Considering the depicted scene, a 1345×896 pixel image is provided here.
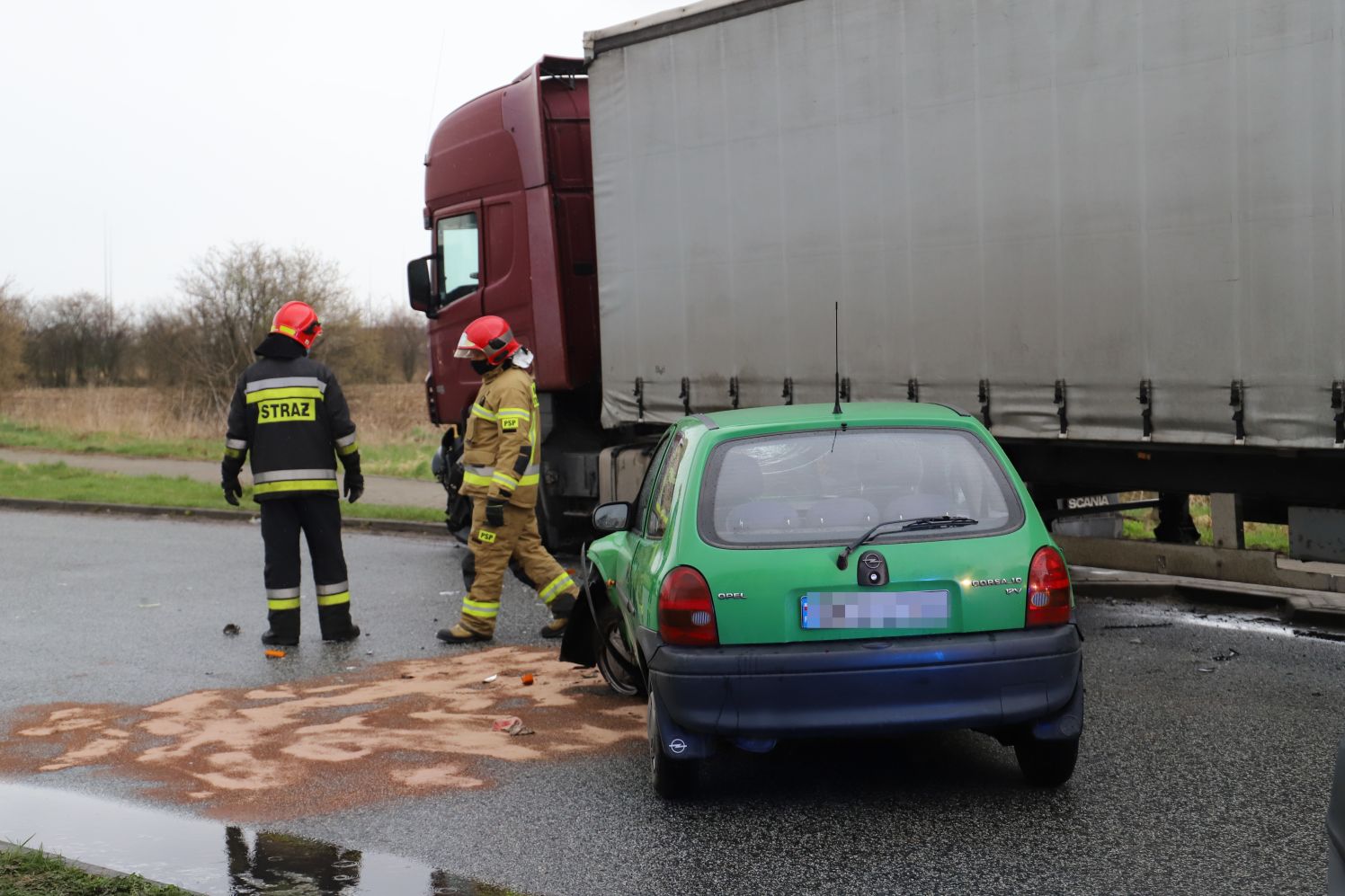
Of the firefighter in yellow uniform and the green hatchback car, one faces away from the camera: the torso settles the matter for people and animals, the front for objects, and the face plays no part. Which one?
the green hatchback car

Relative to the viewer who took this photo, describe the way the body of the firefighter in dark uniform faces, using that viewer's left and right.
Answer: facing away from the viewer

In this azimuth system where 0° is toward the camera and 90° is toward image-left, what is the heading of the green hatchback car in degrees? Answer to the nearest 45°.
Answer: approximately 180°

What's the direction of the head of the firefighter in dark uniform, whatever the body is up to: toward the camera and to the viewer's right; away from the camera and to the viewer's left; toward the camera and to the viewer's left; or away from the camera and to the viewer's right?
away from the camera and to the viewer's right

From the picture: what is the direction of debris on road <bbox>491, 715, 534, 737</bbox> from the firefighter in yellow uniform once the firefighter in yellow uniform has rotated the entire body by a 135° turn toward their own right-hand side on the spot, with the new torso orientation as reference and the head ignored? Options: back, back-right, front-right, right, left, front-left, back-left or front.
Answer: back-right

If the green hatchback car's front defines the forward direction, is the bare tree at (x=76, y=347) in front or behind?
in front

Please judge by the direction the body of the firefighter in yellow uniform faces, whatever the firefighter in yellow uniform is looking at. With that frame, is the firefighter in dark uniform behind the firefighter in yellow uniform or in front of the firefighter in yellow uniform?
in front

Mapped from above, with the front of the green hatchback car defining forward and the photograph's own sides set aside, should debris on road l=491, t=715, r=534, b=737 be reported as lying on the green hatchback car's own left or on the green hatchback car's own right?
on the green hatchback car's own left

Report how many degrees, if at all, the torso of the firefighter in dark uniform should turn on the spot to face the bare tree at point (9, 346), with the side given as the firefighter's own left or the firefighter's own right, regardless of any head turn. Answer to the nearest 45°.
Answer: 0° — they already face it

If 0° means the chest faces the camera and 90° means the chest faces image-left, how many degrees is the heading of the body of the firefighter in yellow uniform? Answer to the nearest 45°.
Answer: approximately 90°

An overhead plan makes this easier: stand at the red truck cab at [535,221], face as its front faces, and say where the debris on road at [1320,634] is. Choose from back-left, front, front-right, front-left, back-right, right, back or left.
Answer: back

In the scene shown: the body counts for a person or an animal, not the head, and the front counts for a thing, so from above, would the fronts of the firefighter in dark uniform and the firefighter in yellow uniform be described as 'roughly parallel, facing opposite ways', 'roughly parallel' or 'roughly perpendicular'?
roughly perpendicular

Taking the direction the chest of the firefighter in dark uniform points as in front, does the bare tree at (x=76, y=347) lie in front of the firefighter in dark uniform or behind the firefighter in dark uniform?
in front
